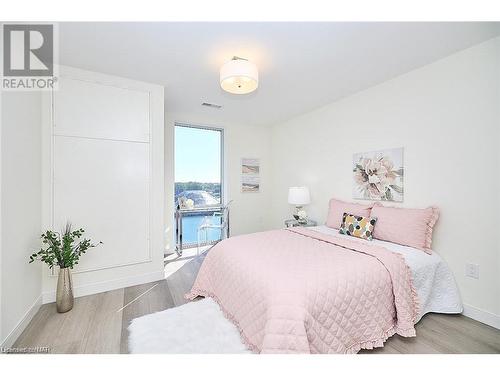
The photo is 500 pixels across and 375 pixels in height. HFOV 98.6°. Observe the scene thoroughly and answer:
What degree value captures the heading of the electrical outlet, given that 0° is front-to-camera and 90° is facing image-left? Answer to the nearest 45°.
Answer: approximately 45°

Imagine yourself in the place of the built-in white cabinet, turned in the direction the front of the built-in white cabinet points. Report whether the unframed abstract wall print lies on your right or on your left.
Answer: on your left

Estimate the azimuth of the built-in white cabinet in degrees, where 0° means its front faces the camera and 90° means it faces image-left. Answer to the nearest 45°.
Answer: approximately 315°

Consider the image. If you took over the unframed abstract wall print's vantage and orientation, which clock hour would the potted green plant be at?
The potted green plant is roughly at 1 o'clock from the unframed abstract wall print.

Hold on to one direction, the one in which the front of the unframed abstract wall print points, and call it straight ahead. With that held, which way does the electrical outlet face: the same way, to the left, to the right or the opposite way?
to the right

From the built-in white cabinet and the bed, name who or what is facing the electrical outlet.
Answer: the built-in white cabinet

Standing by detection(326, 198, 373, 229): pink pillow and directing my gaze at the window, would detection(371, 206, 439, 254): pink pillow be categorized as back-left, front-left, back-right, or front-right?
back-left

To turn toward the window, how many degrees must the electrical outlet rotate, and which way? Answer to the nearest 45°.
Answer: approximately 45° to its right

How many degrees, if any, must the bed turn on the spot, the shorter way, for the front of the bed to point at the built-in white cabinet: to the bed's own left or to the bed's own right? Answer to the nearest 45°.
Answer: approximately 45° to the bed's own right

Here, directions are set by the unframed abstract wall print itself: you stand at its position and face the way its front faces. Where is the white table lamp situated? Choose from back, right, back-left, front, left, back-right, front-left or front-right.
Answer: front-left

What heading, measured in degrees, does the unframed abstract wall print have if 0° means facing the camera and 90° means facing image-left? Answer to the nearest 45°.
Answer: approximately 0°

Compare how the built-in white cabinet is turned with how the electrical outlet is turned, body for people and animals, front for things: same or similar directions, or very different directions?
very different directions

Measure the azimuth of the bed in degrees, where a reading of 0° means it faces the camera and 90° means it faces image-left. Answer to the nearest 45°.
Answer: approximately 45°

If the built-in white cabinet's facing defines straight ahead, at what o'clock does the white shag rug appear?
The white shag rug is roughly at 1 o'clock from the built-in white cabinet.
